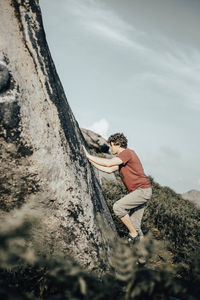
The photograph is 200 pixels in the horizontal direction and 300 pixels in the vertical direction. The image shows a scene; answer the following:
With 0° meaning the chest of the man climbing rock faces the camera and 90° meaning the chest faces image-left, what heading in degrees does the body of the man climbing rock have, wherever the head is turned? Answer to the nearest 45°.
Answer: approximately 90°
